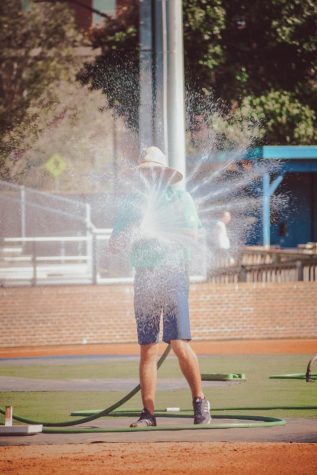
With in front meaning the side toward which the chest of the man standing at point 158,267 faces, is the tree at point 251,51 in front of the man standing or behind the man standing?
behind

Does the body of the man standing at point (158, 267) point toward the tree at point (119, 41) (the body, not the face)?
no

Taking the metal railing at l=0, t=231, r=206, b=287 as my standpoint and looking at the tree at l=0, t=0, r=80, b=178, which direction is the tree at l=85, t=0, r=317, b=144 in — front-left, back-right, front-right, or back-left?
front-right

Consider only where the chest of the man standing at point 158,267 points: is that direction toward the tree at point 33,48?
no

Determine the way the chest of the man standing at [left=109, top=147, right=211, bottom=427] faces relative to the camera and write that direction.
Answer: toward the camera

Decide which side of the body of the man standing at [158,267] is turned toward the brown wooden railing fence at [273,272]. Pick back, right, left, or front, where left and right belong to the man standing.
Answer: back

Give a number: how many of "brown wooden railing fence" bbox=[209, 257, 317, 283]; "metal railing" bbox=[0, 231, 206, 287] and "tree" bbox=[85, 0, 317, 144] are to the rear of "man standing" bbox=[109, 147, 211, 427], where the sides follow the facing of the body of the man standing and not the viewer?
3

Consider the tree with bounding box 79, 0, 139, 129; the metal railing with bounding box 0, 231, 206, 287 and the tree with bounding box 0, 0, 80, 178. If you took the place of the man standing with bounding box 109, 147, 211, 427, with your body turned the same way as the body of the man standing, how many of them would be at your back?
3

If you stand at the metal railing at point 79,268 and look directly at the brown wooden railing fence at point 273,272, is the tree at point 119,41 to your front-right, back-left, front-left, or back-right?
front-left

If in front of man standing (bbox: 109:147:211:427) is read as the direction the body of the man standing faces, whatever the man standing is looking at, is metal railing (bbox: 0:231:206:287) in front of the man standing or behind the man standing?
behind
